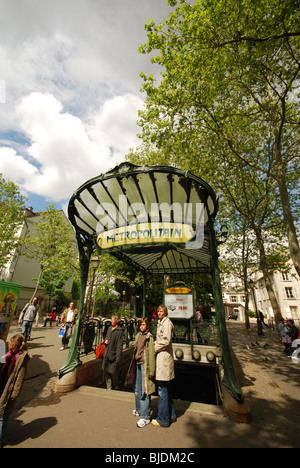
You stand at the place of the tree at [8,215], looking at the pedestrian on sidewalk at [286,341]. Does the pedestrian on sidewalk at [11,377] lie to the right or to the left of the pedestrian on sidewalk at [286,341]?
right

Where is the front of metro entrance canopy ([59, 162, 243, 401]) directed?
toward the camera

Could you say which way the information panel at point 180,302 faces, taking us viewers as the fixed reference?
facing the viewer

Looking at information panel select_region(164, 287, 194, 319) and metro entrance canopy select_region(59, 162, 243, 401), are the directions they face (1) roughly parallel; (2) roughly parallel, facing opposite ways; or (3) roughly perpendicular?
roughly parallel

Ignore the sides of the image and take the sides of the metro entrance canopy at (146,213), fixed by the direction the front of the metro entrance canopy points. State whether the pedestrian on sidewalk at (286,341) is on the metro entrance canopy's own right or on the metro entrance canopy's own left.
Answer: on the metro entrance canopy's own left

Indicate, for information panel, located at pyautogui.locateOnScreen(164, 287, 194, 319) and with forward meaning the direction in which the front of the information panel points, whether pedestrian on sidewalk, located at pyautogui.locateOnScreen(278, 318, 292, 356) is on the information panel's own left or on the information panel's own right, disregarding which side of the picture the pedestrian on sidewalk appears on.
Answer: on the information panel's own left
